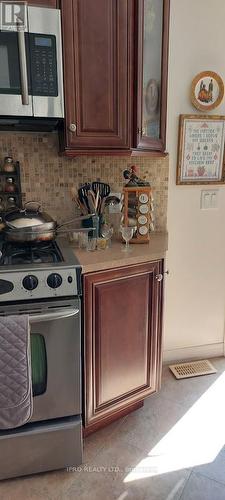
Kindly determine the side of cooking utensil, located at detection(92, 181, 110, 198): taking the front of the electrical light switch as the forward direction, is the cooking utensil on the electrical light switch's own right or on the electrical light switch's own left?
on the electrical light switch's own right

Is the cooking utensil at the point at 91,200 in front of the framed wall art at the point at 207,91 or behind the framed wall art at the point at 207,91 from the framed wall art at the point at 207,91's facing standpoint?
in front

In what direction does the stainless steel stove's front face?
toward the camera

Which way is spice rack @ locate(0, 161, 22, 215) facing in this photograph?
toward the camera

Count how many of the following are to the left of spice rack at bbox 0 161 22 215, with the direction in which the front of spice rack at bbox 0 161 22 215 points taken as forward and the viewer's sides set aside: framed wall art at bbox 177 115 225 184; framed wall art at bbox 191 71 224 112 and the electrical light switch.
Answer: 3

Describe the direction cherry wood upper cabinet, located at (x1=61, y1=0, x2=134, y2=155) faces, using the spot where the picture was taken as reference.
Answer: facing the viewer
